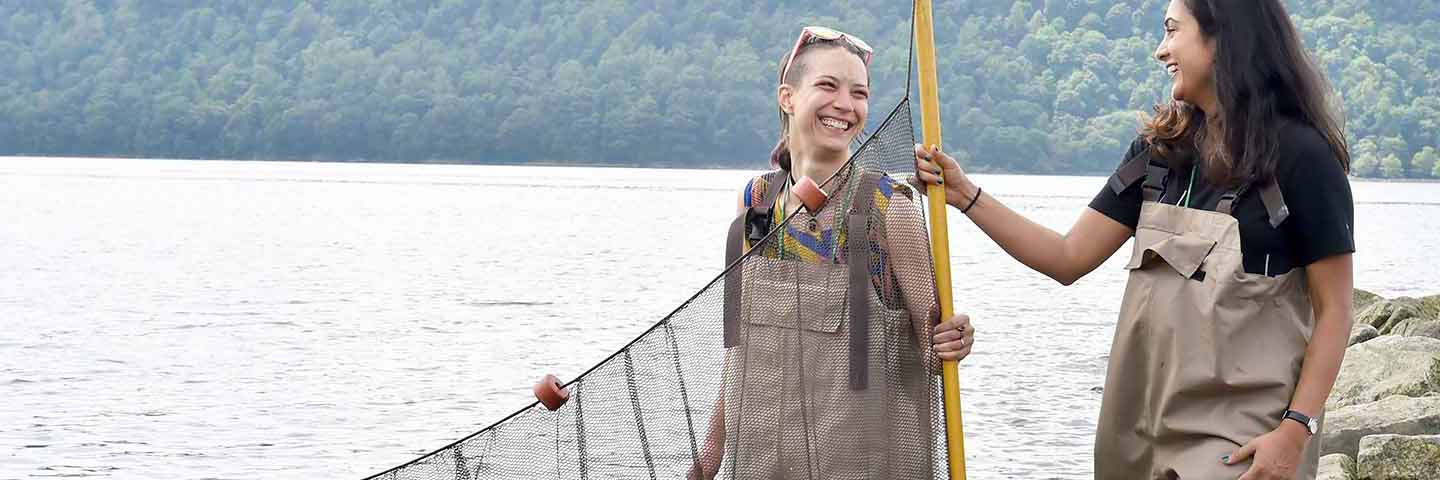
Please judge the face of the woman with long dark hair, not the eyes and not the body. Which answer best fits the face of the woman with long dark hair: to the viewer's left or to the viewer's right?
to the viewer's left

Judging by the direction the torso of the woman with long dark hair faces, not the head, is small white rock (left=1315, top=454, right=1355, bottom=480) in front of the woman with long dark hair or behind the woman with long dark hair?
behind

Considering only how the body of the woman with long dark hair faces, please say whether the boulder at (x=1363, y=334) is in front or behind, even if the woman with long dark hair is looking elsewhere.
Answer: behind

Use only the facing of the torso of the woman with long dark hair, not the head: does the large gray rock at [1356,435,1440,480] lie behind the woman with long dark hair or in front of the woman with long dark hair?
behind

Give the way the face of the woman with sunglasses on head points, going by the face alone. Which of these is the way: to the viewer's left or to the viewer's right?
to the viewer's right

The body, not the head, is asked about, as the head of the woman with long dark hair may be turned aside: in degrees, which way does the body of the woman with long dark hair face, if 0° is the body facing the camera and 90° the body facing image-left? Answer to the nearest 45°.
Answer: approximately 45°

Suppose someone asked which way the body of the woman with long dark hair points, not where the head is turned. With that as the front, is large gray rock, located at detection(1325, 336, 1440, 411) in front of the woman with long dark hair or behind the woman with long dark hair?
behind

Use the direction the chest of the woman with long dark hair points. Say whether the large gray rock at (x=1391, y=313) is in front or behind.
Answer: behind
